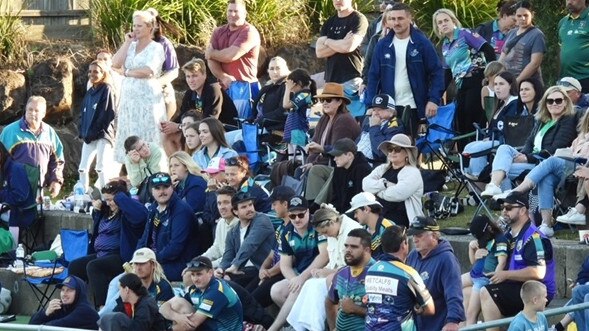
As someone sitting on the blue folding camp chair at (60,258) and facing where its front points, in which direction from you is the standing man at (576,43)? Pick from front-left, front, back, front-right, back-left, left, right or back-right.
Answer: back-left
